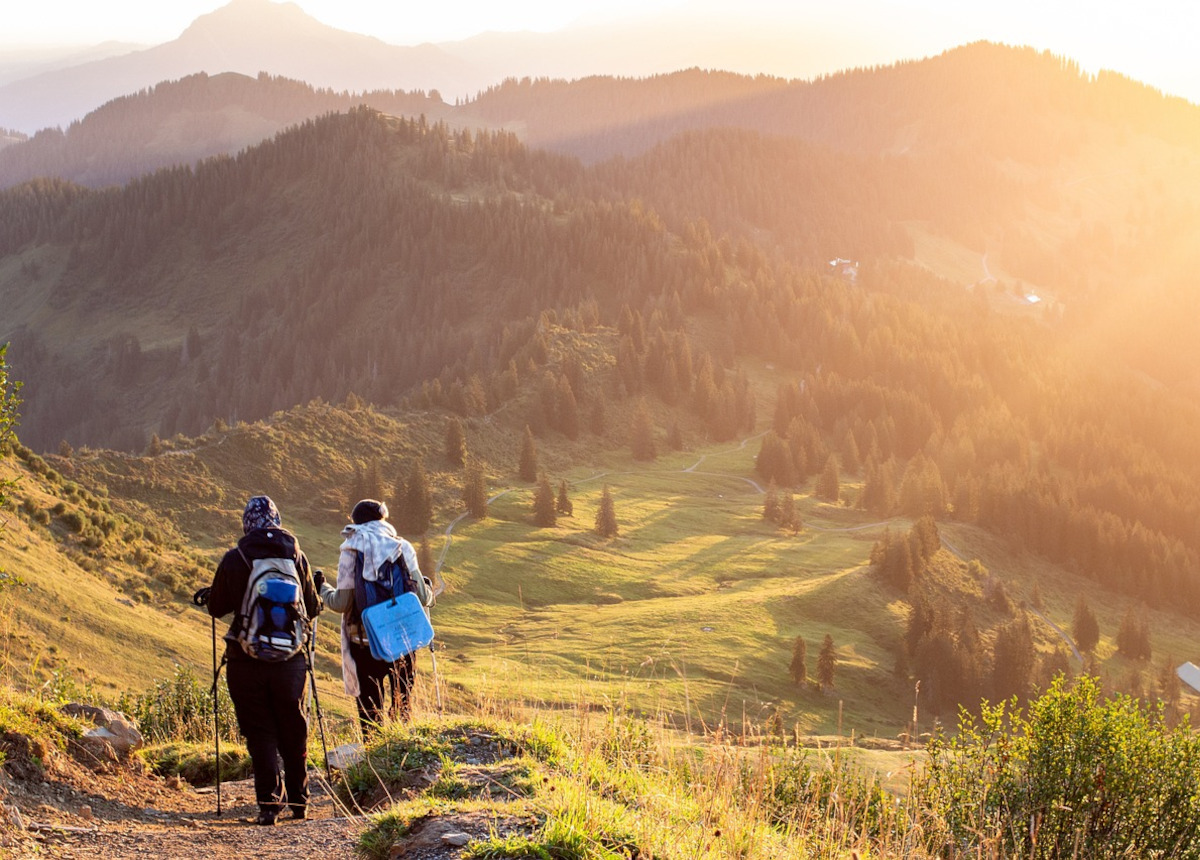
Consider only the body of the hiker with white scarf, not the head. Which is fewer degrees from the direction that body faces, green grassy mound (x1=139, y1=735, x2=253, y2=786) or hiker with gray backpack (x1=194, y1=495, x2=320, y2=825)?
the green grassy mound

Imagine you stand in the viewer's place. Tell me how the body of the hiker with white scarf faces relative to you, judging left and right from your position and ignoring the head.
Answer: facing away from the viewer and to the left of the viewer

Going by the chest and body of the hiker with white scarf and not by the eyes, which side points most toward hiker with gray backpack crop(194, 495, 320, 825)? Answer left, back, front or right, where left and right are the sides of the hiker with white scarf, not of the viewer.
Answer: back

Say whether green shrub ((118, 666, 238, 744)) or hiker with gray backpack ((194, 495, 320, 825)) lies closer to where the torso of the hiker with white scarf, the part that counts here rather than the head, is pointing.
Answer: the green shrub
